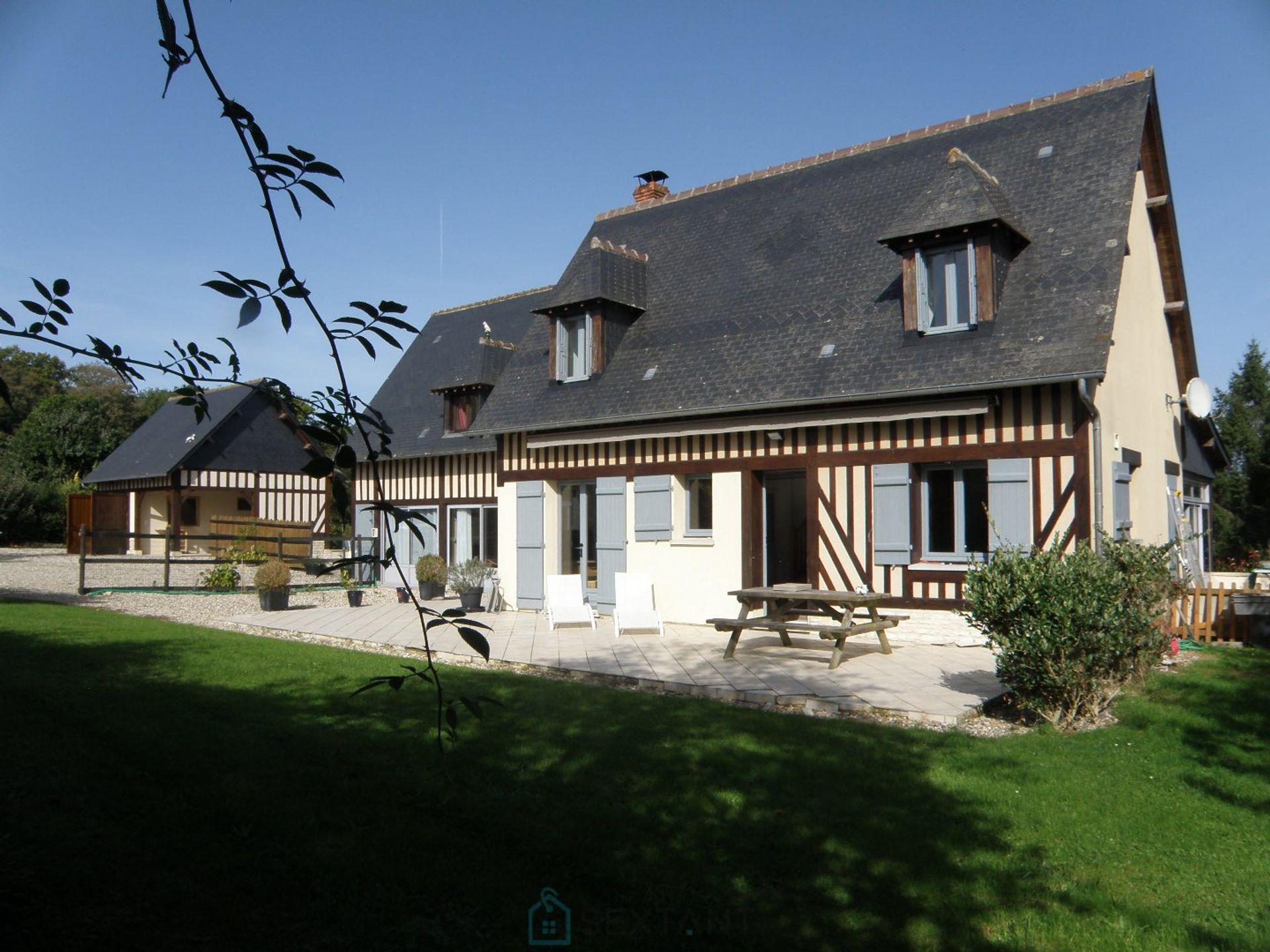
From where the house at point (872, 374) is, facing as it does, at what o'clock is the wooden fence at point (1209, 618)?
The wooden fence is roughly at 8 o'clock from the house.

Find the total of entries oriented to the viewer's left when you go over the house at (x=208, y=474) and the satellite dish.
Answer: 0

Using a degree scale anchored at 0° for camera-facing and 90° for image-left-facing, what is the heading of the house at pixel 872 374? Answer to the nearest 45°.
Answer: approximately 45°

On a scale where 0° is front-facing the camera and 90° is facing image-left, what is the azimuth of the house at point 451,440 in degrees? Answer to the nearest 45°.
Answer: approximately 45°

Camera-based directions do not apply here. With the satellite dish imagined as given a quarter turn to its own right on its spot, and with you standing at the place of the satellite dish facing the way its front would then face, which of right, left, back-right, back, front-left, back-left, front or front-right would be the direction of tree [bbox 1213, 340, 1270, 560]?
back-right

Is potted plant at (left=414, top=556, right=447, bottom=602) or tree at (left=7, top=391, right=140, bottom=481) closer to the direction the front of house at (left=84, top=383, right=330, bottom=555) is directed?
the potted plant

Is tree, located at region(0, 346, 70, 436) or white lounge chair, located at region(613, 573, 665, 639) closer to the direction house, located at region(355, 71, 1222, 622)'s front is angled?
the white lounge chair
